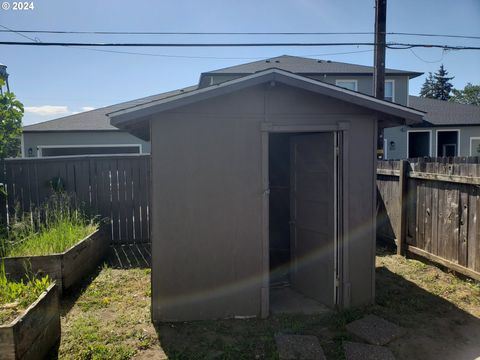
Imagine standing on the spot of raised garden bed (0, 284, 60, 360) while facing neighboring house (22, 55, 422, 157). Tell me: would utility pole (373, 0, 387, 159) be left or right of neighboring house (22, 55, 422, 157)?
right

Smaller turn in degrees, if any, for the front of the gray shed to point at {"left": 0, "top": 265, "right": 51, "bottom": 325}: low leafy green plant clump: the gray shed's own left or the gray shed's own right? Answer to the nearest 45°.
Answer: approximately 45° to the gray shed's own right

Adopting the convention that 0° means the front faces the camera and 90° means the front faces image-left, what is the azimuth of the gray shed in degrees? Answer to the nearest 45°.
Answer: approximately 0°

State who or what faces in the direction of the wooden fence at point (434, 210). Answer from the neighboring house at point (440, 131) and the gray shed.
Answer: the neighboring house

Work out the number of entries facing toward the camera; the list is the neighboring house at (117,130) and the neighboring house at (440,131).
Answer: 2

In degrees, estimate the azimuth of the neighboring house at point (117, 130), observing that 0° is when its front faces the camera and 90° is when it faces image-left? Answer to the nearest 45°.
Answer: approximately 0°
